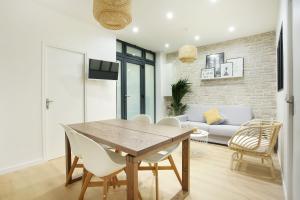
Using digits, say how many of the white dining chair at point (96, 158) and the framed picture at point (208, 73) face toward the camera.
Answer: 1

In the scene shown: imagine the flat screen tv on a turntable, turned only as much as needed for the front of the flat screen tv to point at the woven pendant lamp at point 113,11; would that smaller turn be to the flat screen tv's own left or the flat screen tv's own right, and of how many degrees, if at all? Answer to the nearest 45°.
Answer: approximately 45° to the flat screen tv's own right

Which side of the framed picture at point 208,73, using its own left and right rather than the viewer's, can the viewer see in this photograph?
front

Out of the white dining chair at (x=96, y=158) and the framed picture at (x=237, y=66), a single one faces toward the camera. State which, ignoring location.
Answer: the framed picture

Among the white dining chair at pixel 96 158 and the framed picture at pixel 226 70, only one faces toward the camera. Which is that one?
the framed picture

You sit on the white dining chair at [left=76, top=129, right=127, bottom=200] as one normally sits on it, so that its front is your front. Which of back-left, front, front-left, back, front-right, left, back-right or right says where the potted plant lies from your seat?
front

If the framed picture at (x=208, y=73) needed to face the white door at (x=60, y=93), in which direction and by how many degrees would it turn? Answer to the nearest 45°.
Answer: approximately 45° to its right

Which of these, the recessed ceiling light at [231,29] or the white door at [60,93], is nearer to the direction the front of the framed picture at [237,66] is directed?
the recessed ceiling light

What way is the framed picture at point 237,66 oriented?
toward the camera

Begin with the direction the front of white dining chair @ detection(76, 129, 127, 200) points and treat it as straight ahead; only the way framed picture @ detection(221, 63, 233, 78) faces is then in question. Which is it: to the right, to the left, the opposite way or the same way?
the opposite way

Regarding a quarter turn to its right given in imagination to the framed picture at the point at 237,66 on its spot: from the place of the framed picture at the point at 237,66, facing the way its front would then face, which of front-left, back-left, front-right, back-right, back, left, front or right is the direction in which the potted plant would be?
front

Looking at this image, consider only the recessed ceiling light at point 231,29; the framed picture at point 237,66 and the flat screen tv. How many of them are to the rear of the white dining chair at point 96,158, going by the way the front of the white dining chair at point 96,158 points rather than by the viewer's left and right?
0

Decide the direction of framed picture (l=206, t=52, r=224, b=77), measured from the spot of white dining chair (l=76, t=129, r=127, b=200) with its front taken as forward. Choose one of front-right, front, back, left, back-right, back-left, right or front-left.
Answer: front

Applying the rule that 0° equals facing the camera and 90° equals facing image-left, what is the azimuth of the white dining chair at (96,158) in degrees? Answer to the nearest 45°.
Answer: approximately 225°

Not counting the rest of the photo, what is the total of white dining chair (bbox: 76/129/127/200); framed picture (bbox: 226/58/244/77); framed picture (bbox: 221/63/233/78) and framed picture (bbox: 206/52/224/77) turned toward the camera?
3

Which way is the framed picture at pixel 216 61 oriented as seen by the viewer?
toward the camera
